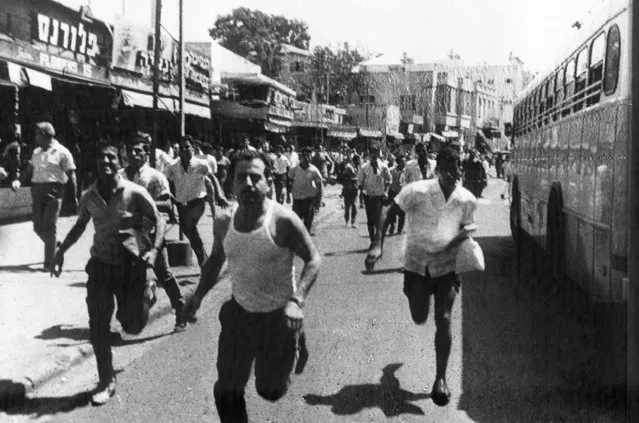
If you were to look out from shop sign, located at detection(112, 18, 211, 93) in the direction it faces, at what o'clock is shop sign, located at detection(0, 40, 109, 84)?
shop sign, located at detection(0, 40, 109, 84) is roughly at 2 o'clock from shop sign, located at detection(112, 18, 211, 93).

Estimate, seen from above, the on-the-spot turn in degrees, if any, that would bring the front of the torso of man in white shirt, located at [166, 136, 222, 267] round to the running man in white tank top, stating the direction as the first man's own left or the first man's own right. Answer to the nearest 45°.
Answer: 0° — they already face them

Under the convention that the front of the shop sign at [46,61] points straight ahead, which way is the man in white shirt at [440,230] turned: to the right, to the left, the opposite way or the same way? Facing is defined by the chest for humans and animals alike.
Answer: to the right

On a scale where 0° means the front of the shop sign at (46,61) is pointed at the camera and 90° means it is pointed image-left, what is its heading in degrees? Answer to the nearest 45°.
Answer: approximately 315°

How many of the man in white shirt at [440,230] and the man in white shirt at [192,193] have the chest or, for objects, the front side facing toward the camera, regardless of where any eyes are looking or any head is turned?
2

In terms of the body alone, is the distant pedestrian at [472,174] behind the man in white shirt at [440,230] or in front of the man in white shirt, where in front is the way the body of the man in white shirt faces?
behind
